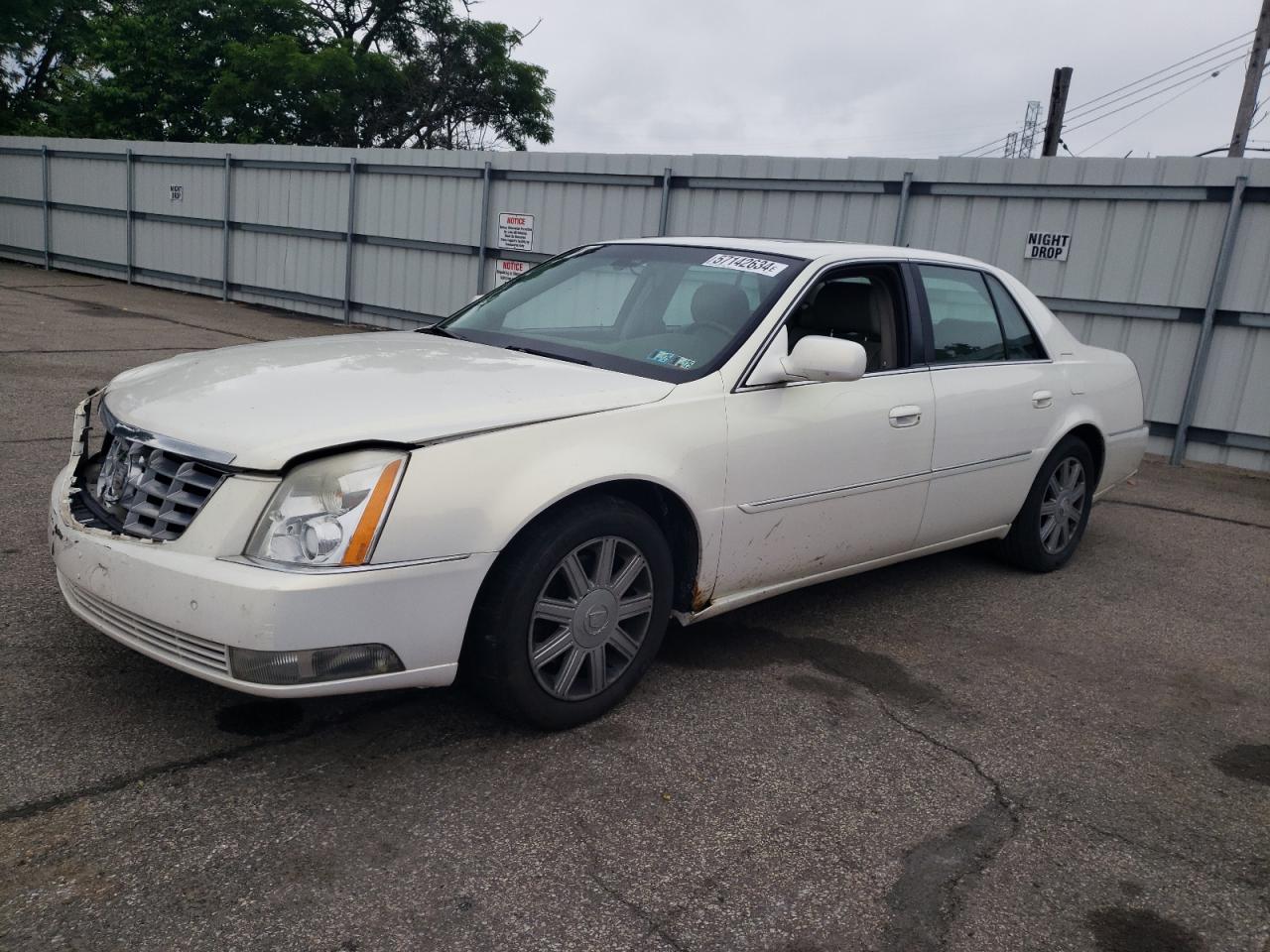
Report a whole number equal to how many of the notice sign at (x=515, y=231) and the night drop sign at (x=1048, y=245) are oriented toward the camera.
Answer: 2

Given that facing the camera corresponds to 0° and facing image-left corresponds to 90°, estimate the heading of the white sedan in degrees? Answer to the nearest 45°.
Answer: approximately 45°

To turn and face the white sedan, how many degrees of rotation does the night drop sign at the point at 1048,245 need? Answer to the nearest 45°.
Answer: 0° — it already faces it

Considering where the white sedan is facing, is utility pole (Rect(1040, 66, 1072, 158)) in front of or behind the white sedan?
behind

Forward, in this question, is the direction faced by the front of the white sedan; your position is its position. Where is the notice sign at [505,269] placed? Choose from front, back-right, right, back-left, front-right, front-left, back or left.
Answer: back-right

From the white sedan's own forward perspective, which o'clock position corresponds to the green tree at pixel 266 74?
The green tree is roughly at 4 o'clock from the white sedan.

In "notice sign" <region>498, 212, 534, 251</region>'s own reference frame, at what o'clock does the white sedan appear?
The white sedan is roughly at 12 o'clock from the notice sign.

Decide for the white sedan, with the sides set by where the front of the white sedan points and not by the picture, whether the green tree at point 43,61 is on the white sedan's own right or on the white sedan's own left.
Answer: on the white sedan's own right

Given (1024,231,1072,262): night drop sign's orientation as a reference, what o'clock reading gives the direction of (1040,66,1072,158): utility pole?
The utility pole is roughly at 6 o'clock from the night drop sign.

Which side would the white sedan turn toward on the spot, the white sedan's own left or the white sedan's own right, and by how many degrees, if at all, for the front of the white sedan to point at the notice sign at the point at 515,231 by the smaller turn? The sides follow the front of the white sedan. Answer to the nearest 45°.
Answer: approximately 135° to the white sedan's own right

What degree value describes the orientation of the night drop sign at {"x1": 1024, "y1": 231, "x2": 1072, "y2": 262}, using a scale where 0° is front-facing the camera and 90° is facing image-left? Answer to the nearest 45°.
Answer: approximately 0°

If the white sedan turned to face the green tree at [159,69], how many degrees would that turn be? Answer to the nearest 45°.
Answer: approximately 90° to its right
